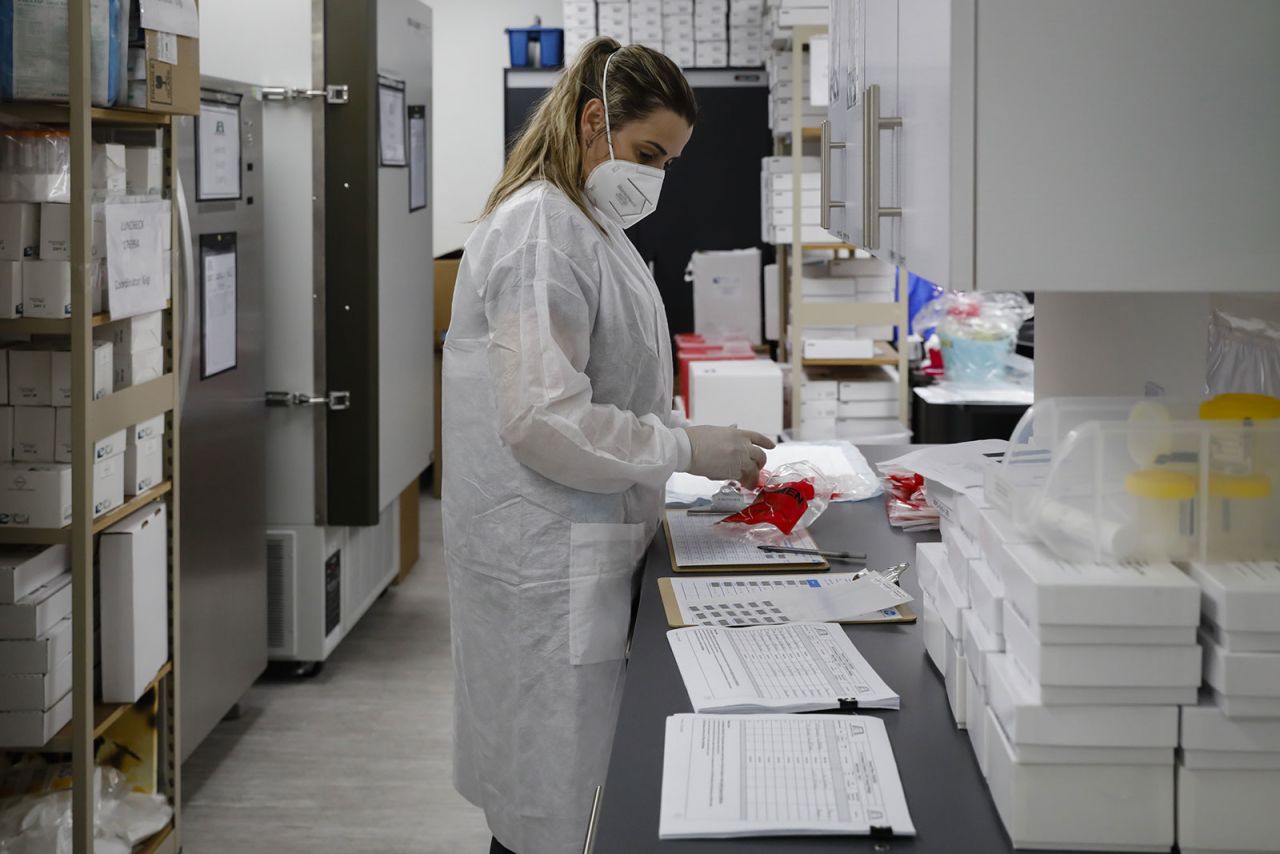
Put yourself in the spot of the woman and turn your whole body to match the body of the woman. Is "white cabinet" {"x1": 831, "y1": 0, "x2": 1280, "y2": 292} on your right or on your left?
on your right

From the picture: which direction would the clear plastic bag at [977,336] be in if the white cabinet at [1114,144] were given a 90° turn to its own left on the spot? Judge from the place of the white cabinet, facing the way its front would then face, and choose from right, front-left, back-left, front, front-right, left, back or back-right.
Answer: back

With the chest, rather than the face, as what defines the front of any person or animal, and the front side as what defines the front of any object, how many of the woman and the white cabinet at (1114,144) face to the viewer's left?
1

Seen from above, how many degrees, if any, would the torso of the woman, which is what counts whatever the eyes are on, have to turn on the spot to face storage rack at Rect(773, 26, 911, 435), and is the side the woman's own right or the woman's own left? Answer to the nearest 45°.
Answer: approximately 90° to the woman's own left

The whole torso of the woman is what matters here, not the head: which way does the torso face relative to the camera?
to the viewer's right

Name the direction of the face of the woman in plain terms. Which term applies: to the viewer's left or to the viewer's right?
to the viewer's right

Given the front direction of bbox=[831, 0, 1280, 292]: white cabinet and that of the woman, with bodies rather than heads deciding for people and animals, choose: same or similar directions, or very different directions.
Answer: very different directions

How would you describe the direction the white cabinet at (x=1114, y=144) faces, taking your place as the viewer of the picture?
facing to the left of the viewer
